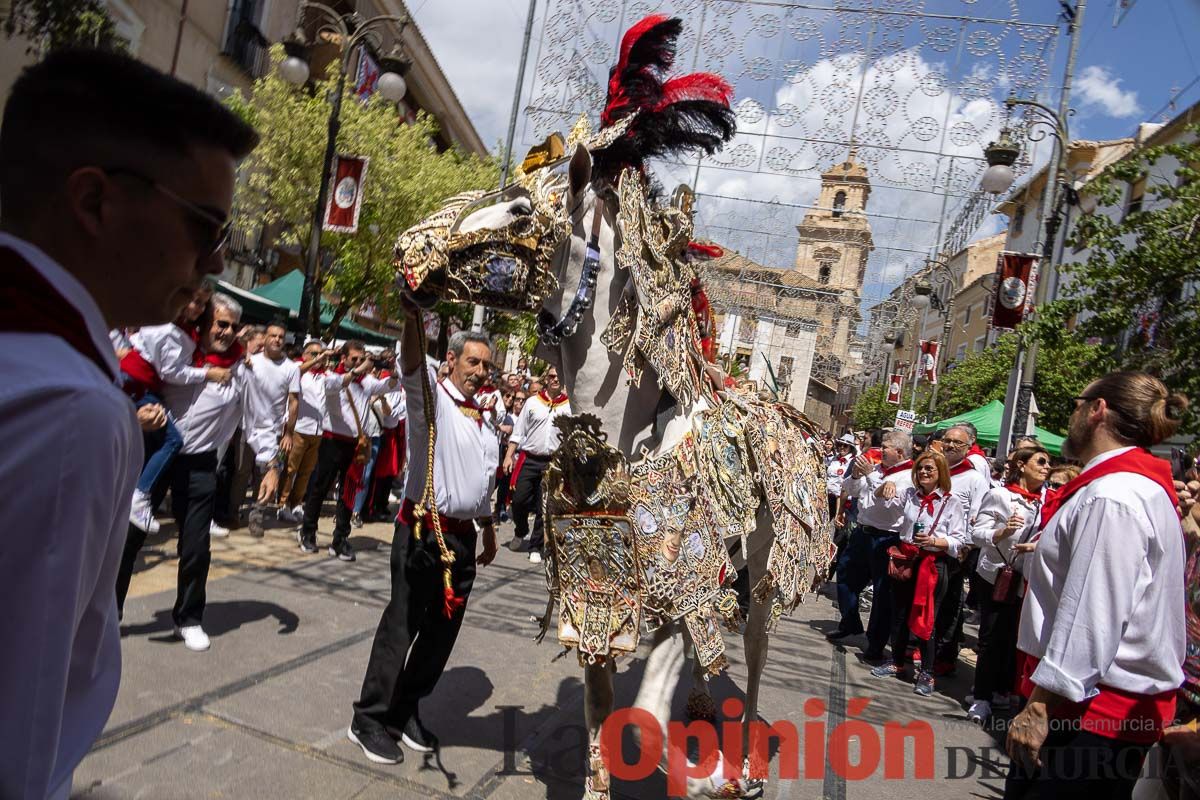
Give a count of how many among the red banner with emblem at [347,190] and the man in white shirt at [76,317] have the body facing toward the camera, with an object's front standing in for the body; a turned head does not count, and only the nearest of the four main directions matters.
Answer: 1

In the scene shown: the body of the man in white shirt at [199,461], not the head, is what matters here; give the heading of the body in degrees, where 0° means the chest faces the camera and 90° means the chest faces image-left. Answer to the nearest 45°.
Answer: approximately 315°

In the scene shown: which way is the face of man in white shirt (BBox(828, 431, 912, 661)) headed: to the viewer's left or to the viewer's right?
to the viewer's left

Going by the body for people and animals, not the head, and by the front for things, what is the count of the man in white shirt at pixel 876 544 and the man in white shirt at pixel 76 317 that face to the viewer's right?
1

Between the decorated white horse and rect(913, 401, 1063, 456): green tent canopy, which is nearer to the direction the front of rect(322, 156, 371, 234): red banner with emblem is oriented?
the decorated white horse

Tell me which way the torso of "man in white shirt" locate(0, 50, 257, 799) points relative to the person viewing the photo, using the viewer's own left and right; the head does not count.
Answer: facing to the right of the viewer

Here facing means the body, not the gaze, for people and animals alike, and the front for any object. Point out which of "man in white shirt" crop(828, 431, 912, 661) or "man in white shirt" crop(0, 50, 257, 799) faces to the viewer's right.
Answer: "man in white shirt" crop(0, 50, 257, 799)

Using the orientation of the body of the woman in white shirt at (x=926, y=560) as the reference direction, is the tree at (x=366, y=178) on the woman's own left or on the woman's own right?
on the woman's own right

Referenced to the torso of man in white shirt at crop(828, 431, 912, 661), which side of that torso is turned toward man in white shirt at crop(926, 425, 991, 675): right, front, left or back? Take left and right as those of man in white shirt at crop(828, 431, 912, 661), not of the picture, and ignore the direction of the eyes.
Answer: left

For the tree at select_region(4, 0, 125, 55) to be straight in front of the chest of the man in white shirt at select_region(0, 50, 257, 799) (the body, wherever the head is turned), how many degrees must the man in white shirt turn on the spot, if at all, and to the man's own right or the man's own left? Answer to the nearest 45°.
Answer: approximately 90° to the man's own left

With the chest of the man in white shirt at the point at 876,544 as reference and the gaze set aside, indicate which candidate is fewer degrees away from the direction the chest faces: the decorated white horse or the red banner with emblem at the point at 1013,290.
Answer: the decorated white horse
